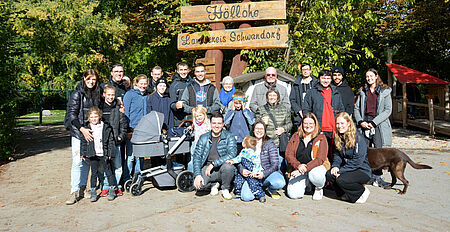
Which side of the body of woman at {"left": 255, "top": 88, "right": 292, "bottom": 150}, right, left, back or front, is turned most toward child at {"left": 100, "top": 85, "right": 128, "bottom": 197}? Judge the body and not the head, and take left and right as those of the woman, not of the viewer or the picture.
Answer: right

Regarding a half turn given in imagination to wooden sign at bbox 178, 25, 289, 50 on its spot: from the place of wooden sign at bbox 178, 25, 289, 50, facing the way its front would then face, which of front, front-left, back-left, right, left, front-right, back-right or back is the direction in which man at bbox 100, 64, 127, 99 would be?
back-left

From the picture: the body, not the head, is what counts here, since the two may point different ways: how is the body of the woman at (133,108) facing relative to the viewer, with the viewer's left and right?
facing the viewer and to the right of the viewer

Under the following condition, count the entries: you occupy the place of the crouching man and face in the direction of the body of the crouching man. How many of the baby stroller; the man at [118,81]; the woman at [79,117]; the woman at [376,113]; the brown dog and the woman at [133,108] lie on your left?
2

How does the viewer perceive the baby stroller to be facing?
facing to the left of the viewer

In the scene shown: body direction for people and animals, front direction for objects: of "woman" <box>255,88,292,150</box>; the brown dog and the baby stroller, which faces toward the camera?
the woman

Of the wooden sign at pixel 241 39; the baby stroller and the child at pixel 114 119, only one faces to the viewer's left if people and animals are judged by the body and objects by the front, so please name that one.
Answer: the baby stroller

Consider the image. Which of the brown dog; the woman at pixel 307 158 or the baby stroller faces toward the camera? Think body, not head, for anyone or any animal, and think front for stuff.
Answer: the woman

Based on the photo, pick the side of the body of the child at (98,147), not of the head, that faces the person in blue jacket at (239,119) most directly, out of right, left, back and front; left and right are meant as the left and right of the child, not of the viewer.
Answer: left

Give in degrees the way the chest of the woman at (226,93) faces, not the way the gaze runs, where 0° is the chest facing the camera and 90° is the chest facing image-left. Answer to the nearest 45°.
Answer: approximately 0°

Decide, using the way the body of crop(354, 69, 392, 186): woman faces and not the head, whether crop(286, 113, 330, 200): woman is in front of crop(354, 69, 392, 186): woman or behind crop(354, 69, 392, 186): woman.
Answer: in front
